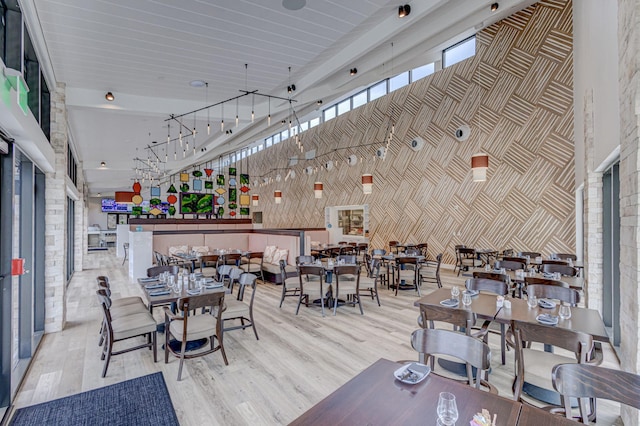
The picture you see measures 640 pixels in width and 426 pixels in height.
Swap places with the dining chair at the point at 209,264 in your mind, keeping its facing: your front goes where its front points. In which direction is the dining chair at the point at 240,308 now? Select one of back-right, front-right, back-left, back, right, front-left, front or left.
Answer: front

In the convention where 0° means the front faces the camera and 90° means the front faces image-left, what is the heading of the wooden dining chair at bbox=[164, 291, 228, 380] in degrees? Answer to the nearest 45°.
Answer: approximately 135°

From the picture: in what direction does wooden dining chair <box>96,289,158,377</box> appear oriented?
to the viewer's right

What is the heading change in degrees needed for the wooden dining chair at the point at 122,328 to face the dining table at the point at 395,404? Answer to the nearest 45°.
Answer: approximately 90° to its right

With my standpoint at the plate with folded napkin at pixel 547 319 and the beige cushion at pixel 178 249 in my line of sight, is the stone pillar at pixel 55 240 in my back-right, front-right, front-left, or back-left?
front-left

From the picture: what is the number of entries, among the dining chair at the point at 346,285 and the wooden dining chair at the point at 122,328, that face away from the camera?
1

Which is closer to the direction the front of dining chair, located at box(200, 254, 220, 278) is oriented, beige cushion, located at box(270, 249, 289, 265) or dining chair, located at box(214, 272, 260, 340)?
the dining chair

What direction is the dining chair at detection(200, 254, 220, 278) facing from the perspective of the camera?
toward the camera

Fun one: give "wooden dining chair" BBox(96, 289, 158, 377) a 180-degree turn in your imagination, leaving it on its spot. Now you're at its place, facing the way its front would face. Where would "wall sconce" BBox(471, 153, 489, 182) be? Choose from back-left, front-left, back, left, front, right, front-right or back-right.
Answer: back

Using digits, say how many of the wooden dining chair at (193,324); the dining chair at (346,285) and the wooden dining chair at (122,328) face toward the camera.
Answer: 0

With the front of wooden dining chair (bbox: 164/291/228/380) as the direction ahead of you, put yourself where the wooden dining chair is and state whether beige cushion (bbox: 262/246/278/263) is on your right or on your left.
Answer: on your right

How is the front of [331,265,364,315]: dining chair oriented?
away from the camera

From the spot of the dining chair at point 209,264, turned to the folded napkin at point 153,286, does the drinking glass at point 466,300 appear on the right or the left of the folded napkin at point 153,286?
left

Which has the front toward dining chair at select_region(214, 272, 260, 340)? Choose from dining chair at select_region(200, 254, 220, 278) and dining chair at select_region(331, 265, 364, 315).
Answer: dining chair at select_region(200, 254, 220, 278)

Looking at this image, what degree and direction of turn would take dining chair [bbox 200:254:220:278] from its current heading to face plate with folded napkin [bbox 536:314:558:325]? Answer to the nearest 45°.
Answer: approximately 45° to its left

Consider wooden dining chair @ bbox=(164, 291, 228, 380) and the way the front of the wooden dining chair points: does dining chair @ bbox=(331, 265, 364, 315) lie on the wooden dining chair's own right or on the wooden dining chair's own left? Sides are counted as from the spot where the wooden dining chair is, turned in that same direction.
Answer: on the wooden dining chair's own right
